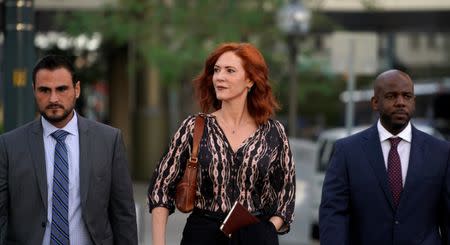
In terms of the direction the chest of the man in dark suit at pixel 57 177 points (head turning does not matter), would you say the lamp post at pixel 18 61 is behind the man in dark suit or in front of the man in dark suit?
behind

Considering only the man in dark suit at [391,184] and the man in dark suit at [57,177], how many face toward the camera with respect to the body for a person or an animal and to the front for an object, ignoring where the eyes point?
2

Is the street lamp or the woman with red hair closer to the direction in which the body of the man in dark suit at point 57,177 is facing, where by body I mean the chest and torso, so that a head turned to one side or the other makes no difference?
the woman with red hair

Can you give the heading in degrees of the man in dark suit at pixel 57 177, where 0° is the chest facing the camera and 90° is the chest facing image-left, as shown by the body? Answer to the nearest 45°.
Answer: approximately 0°

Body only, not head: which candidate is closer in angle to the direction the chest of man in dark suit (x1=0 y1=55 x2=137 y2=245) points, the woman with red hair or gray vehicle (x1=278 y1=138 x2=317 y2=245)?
the woman with red hair

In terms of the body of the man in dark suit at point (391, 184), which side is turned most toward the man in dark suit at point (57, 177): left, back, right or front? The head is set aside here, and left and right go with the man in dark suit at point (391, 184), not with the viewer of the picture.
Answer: right

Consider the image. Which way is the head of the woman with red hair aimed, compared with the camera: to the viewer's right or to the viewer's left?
to the viewer's left

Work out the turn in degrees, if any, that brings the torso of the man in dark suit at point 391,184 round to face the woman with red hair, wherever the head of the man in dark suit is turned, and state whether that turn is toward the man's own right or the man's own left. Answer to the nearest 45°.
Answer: approximately 90° to the man's own right

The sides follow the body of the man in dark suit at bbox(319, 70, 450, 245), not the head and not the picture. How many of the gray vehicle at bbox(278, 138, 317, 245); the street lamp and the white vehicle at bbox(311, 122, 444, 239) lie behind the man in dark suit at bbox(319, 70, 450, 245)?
3

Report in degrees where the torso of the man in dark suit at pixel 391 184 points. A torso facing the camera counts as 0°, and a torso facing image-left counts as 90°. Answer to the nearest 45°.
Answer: approximately 0°
